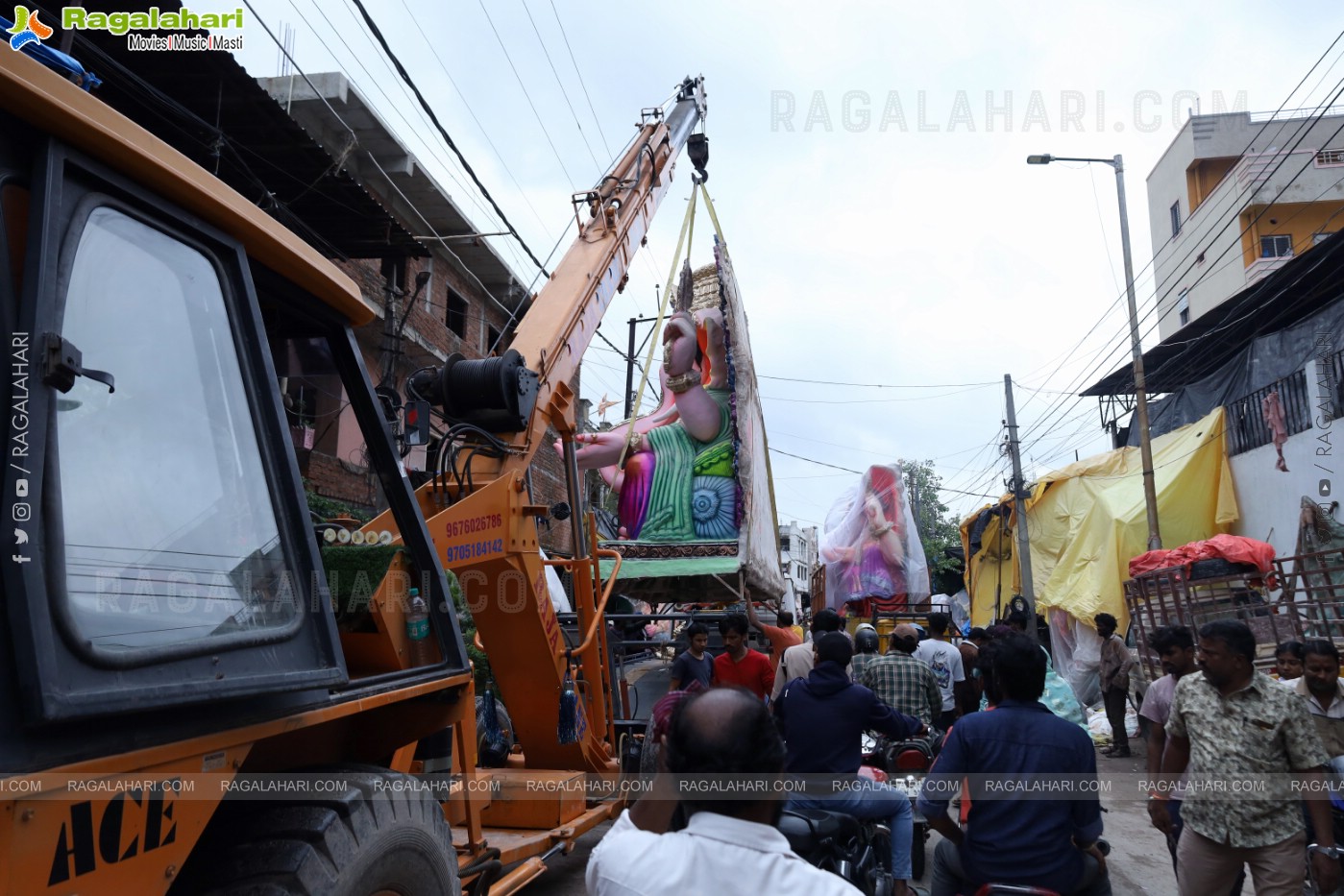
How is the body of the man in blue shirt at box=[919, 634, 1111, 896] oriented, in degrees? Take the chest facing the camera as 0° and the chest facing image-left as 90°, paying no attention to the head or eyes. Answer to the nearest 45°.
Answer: approximately 180°

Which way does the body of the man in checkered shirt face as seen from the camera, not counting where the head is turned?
away from the camera

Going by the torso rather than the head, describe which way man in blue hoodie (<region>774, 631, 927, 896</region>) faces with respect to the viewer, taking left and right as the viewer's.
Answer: facing away from the viewer and to the right of the viewer

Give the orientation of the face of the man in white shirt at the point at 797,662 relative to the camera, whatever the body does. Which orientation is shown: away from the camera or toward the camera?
away from the camera

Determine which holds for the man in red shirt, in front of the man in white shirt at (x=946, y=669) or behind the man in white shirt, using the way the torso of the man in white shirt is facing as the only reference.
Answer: behind

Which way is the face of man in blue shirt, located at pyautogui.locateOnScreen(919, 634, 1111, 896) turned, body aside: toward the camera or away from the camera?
away from the camera

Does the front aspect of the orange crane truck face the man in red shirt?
yes

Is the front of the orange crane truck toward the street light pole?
yes

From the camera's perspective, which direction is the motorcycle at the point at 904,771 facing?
away from the camera
